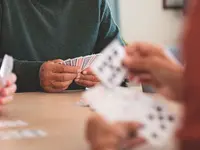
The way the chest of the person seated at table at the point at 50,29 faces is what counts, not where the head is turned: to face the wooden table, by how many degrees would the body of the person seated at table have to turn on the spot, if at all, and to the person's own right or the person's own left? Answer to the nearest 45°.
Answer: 0° — they already face it

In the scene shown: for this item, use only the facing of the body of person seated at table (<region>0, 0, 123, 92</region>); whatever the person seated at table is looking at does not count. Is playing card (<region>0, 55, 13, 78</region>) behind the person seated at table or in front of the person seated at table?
in front

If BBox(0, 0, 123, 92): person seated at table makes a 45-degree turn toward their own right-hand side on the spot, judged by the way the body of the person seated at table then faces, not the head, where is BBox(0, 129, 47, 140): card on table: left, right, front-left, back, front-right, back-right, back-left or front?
front-left

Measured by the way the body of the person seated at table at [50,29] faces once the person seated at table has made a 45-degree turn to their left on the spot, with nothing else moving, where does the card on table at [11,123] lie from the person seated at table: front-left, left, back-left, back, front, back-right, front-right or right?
front-right

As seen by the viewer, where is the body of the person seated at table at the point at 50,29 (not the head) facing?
toward the camera
